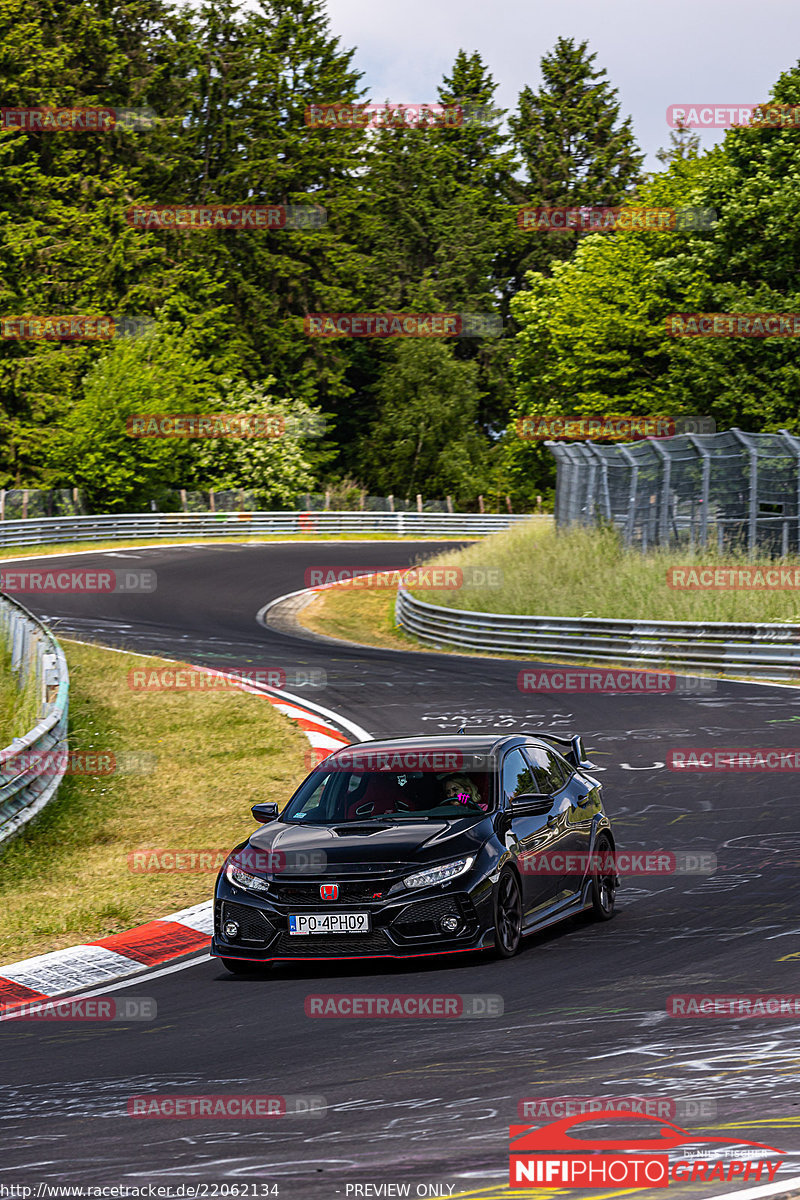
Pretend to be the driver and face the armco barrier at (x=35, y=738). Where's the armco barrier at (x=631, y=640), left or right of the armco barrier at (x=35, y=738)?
right

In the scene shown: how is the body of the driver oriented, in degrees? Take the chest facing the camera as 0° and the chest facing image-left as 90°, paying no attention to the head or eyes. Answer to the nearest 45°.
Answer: approximately 45°

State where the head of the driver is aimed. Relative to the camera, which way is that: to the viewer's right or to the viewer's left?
to the viewer's left

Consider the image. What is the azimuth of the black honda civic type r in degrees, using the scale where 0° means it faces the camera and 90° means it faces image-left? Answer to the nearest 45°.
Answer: approximately 45°

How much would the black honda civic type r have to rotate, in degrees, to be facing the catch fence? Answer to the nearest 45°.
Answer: approximately 135° to its right

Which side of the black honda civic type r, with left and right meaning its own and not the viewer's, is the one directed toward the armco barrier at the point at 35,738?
right
